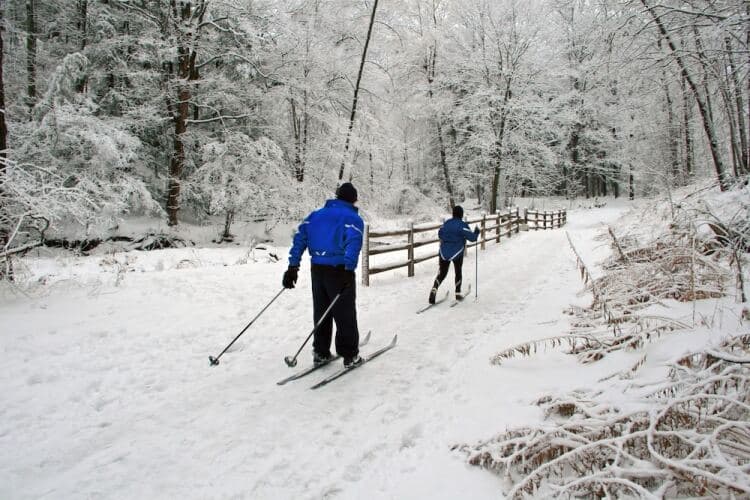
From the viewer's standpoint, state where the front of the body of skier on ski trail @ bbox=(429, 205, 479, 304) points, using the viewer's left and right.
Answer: facing away from the viewer and to the right of the viewer

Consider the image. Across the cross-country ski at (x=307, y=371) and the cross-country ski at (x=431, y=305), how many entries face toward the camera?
0

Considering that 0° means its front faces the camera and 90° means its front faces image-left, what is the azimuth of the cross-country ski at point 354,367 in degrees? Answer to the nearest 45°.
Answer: approximately 225°

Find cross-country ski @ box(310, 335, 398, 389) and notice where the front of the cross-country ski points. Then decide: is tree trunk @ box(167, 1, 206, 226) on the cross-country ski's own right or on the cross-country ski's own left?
on the cross-country ski's own left

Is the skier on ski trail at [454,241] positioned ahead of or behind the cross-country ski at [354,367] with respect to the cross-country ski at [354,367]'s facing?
ahead

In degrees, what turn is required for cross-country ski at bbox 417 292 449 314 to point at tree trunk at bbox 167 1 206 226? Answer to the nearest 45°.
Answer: approximately 90° to its left

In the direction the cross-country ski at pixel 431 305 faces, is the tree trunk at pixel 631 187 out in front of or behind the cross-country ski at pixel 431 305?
in front

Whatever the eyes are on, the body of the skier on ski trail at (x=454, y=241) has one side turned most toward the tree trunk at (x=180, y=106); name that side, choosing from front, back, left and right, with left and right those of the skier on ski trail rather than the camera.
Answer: left

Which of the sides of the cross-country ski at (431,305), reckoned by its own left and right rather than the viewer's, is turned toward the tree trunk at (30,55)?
left

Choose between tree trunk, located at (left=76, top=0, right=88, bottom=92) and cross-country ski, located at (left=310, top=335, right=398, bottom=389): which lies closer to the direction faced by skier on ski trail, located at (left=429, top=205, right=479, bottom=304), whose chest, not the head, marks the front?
the tree trunk

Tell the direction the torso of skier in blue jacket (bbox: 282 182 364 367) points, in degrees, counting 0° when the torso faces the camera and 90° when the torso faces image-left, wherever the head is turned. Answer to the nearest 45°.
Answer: approximately 225°

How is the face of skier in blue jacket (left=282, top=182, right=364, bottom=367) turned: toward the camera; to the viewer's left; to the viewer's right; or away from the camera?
away from the camera

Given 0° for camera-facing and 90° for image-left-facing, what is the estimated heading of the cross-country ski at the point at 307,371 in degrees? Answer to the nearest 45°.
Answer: approximately 225°

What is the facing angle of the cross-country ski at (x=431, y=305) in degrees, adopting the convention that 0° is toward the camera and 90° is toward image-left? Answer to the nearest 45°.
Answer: approximately 225°
